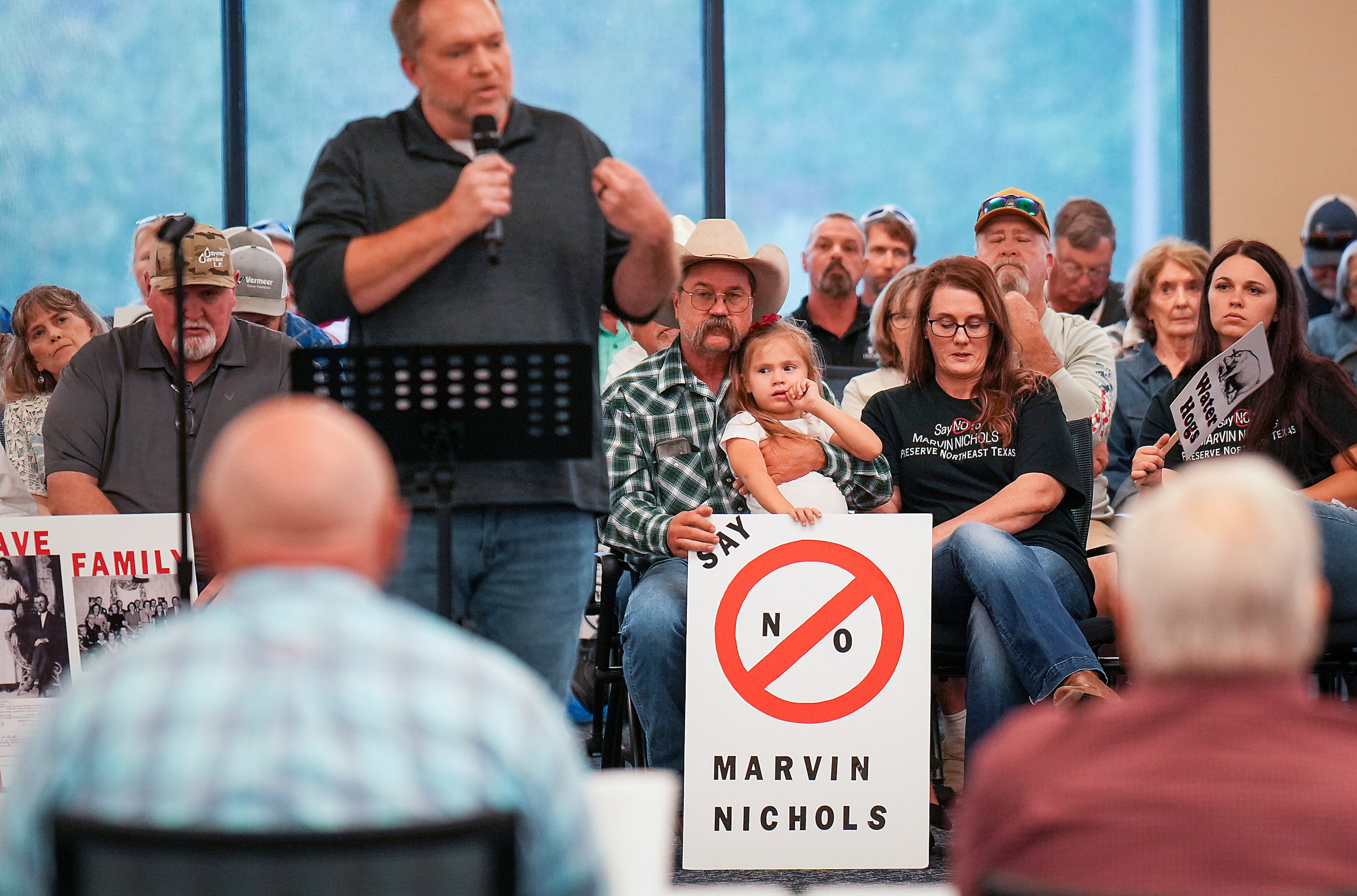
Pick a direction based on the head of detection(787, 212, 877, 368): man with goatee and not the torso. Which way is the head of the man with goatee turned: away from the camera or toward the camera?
toward the camera

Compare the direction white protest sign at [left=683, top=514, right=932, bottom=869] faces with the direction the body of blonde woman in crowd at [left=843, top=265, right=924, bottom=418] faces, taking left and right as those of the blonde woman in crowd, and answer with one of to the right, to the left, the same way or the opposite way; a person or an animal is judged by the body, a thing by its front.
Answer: the same way

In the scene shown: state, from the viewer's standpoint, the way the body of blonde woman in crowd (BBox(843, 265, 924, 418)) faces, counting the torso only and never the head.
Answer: toward the camera

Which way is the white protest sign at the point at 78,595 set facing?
toward the camera

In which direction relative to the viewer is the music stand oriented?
away from the camera

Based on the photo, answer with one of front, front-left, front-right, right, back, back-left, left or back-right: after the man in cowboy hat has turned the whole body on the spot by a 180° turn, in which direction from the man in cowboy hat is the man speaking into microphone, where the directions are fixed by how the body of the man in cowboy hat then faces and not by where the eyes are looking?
back

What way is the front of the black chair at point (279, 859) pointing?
away from the camera

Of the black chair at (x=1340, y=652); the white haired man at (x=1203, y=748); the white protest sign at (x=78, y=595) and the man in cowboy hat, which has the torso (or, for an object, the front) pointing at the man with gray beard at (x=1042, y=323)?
the white haired man

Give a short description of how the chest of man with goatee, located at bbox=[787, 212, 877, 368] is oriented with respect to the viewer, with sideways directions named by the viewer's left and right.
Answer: facing the viewer

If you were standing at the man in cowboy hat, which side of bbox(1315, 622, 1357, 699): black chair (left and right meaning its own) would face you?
right

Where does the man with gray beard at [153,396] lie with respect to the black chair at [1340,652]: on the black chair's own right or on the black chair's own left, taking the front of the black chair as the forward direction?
on the black chair's own right

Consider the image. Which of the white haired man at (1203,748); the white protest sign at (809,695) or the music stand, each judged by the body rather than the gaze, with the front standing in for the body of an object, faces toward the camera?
the white protest sign

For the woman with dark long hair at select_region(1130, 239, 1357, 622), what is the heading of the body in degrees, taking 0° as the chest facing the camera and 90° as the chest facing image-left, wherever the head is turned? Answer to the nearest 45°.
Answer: approximately 45°

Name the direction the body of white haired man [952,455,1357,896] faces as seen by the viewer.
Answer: away from the camera
